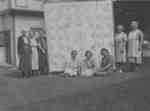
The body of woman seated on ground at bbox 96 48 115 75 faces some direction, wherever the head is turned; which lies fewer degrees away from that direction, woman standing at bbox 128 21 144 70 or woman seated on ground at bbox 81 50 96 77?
the woman seated on ground

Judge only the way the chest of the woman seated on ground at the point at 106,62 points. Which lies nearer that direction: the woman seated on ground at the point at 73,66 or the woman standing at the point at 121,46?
the woman seated on ground

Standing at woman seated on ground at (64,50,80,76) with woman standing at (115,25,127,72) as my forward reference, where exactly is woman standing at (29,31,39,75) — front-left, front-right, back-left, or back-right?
back-left

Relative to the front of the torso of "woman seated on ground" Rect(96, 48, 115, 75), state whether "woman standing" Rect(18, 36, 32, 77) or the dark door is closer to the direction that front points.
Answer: the woman standing

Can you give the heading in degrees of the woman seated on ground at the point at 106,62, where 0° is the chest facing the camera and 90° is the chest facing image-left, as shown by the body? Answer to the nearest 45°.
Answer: approximately 45°
